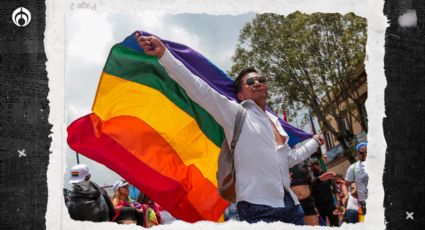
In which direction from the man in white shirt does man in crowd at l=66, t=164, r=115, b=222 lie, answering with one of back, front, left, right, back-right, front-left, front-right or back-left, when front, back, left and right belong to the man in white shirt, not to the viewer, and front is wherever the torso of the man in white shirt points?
back

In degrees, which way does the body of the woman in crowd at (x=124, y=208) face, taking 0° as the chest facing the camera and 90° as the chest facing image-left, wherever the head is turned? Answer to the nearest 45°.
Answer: approximately 315°

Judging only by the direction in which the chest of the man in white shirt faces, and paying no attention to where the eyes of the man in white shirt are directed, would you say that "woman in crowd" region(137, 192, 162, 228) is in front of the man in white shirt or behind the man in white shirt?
behind

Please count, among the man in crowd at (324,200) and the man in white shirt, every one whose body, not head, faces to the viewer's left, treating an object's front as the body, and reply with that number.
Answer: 0

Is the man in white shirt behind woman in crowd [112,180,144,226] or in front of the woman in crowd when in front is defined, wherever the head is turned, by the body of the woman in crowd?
in front

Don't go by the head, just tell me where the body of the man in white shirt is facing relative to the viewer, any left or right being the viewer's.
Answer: facing the viewer and to the right of the viewer

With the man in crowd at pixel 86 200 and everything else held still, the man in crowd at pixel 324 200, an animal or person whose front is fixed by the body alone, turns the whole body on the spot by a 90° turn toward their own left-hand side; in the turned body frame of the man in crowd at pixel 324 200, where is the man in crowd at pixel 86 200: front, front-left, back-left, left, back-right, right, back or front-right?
back

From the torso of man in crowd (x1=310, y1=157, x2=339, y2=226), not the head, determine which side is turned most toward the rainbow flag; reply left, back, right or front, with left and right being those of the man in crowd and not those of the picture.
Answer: right
